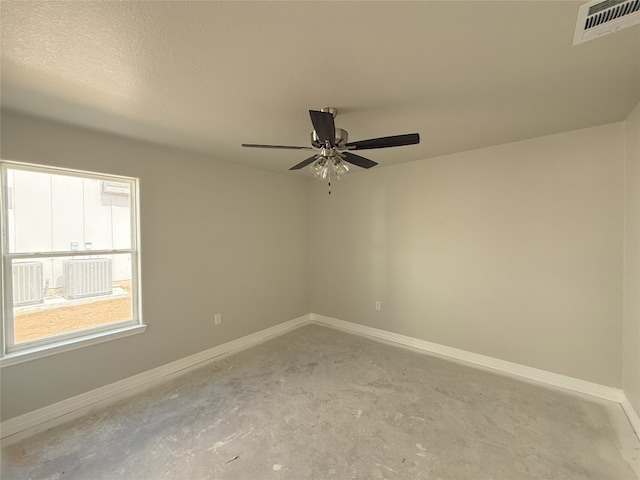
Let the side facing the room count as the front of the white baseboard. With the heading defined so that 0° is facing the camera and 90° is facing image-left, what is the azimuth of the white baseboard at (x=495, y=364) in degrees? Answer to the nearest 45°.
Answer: approximately 45°

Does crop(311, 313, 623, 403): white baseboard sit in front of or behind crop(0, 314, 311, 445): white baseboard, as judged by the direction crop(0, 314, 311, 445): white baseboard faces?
in front

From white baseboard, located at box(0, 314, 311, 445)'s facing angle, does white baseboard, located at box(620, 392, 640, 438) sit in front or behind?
in front

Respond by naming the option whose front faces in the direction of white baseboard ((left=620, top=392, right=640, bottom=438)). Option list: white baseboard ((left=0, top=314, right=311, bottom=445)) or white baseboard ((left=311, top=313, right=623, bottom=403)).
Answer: white baseboard ((left=0, top=314, right=311, bottom=445))

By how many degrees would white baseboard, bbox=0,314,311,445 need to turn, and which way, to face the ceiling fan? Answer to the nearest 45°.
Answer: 0° — it already faces it

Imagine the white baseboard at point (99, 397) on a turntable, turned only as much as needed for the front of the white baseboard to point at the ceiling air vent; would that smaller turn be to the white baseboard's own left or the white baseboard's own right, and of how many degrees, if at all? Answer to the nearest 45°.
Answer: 0° — it already faces it

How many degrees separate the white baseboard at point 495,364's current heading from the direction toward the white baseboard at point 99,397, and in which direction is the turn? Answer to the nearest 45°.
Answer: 0° — it already faces it

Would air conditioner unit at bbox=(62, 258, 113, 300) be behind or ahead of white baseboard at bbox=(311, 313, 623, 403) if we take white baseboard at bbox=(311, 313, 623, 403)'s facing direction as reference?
ahead

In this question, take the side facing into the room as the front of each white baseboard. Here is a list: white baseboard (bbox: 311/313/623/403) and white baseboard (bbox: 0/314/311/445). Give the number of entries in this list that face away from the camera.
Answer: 0
